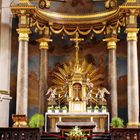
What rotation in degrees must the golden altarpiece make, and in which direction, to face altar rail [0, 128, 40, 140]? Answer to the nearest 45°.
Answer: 0° — it already faces it

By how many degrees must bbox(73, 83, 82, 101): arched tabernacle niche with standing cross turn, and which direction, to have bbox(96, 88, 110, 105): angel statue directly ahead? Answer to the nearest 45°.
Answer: approximately 90° to its left

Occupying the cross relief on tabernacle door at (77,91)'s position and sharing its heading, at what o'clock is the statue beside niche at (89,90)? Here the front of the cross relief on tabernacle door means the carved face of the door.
The statue beside niche is roughly at 8 o'clock from the cross relief on tabernacle door.

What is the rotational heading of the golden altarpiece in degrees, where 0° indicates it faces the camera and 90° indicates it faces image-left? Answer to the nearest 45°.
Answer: approximately 0°

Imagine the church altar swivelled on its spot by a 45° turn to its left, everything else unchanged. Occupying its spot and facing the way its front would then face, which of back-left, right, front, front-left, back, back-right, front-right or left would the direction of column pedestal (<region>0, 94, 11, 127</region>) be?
back-right

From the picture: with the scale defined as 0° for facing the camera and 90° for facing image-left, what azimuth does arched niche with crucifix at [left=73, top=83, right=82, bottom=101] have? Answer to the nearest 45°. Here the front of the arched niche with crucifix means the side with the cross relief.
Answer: approximately 0°

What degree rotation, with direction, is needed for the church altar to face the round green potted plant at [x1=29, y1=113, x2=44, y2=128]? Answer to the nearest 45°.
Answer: approximately 90° to its right

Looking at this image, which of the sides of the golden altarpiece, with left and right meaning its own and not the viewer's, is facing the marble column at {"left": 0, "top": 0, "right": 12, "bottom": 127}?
right
